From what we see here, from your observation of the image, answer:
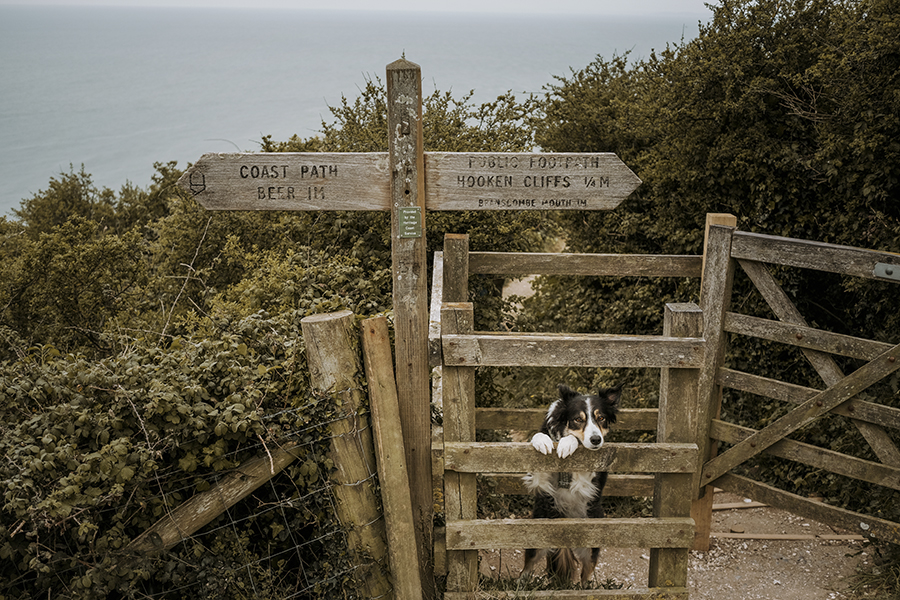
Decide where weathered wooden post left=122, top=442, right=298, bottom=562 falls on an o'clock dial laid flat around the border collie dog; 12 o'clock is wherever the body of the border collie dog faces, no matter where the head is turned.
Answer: The weathered wooden post is roughly at 2 o'clock from the border collie dog.

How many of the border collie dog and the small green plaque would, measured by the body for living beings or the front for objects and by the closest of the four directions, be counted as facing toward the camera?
2

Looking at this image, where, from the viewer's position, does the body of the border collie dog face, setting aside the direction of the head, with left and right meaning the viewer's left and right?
facing the viewer

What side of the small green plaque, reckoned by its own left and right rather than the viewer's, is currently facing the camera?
front

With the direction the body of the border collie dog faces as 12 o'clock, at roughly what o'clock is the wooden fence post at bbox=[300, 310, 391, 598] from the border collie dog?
The wooden fence post is roughly at 2 o'clock from the border collie dog.

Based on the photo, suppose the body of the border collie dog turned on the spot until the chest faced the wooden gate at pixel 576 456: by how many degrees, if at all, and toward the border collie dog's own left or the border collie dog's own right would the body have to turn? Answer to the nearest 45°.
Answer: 0° — it already faces it

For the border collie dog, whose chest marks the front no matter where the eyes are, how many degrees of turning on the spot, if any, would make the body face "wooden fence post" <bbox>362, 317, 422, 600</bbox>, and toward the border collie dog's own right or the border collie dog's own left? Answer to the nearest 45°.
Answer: approximately 45° to the border collie dog's own right

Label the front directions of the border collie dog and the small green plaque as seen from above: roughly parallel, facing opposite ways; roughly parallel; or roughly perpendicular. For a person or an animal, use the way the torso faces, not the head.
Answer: roughly parallel
